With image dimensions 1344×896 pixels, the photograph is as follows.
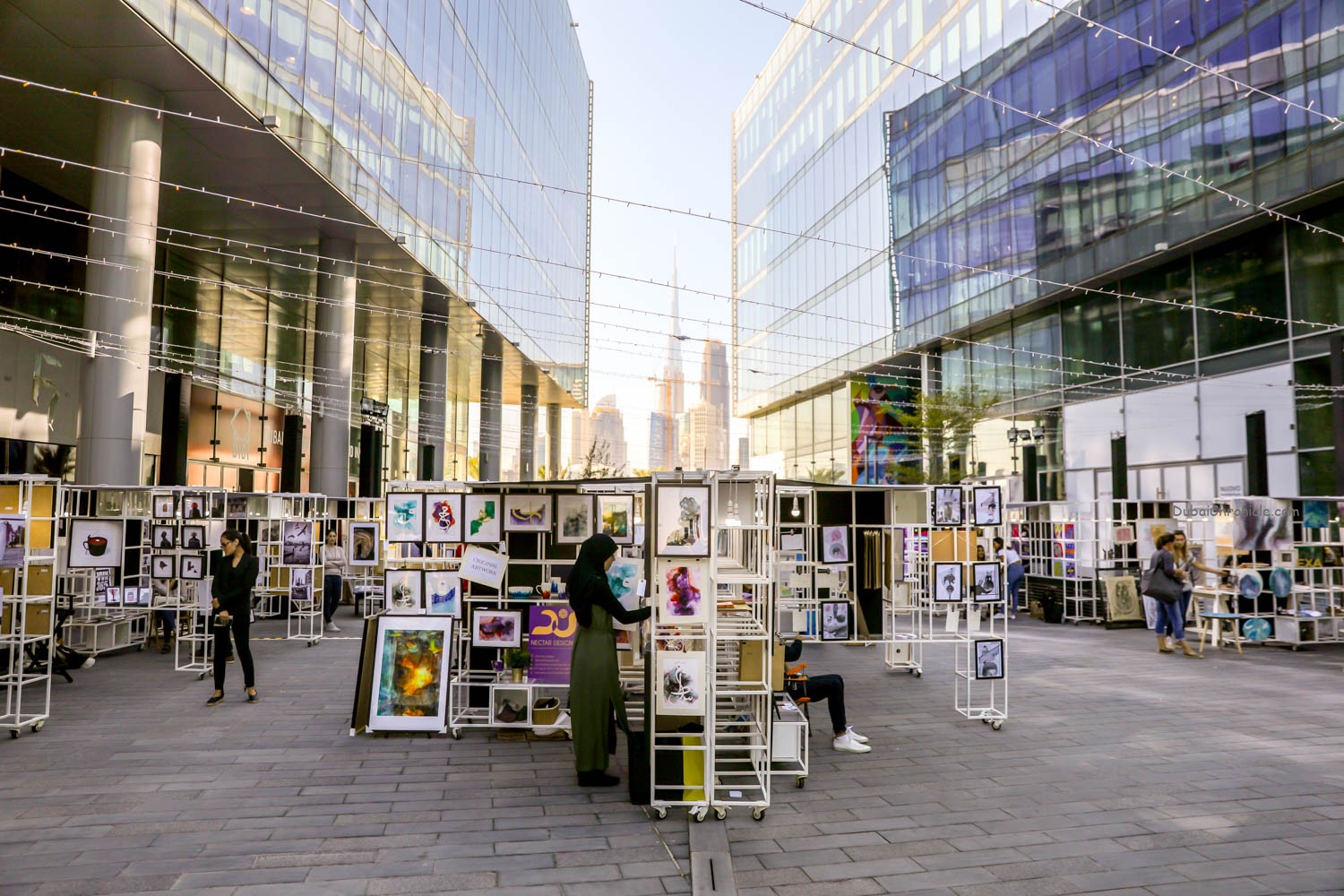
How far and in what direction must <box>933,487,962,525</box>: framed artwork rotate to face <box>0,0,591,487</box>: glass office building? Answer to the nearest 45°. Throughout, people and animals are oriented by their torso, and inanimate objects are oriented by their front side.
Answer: approximately 135° to its right

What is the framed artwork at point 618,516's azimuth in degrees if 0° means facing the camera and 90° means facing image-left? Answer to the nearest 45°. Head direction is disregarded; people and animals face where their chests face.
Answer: approximately 0°

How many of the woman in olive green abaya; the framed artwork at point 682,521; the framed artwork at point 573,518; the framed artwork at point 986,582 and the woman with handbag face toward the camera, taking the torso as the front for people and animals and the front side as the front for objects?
3

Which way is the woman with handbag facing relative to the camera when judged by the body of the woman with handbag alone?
to the viewer's right

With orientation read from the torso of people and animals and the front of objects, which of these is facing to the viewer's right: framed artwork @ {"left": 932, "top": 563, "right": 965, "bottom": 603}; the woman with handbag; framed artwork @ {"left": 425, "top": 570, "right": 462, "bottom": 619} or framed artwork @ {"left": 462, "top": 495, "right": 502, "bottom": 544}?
the woman with handbag

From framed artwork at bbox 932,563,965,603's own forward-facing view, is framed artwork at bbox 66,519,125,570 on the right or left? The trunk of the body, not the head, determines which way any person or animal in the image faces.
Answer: on its right

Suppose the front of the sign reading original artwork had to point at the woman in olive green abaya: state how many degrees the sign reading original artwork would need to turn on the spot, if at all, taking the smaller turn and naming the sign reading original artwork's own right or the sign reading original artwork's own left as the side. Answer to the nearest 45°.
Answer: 0° — it already faces them

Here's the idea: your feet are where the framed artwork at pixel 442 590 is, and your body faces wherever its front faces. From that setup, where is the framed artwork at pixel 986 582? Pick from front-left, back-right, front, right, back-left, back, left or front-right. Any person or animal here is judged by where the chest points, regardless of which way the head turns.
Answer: left

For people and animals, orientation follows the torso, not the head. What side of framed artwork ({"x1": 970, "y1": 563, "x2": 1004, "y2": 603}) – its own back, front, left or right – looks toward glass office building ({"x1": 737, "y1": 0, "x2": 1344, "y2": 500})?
back
